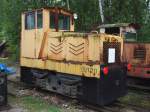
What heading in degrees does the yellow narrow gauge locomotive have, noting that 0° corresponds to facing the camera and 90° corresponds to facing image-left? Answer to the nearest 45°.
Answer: approximately 315°
